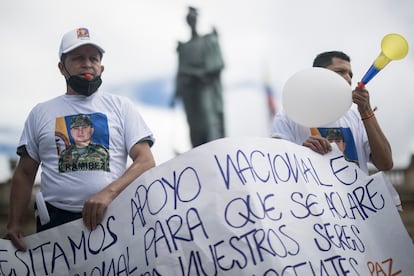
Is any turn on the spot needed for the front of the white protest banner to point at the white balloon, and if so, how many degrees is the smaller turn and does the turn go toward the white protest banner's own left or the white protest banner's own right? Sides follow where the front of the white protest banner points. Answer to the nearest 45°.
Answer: approximately 135° to the white protest banner's own left

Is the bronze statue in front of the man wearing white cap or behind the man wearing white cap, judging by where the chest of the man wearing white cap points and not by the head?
behind

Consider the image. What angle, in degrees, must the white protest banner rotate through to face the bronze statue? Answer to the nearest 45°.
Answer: approximately 180°

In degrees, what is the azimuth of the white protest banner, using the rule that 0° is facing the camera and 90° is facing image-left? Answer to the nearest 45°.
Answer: approximately 0°
